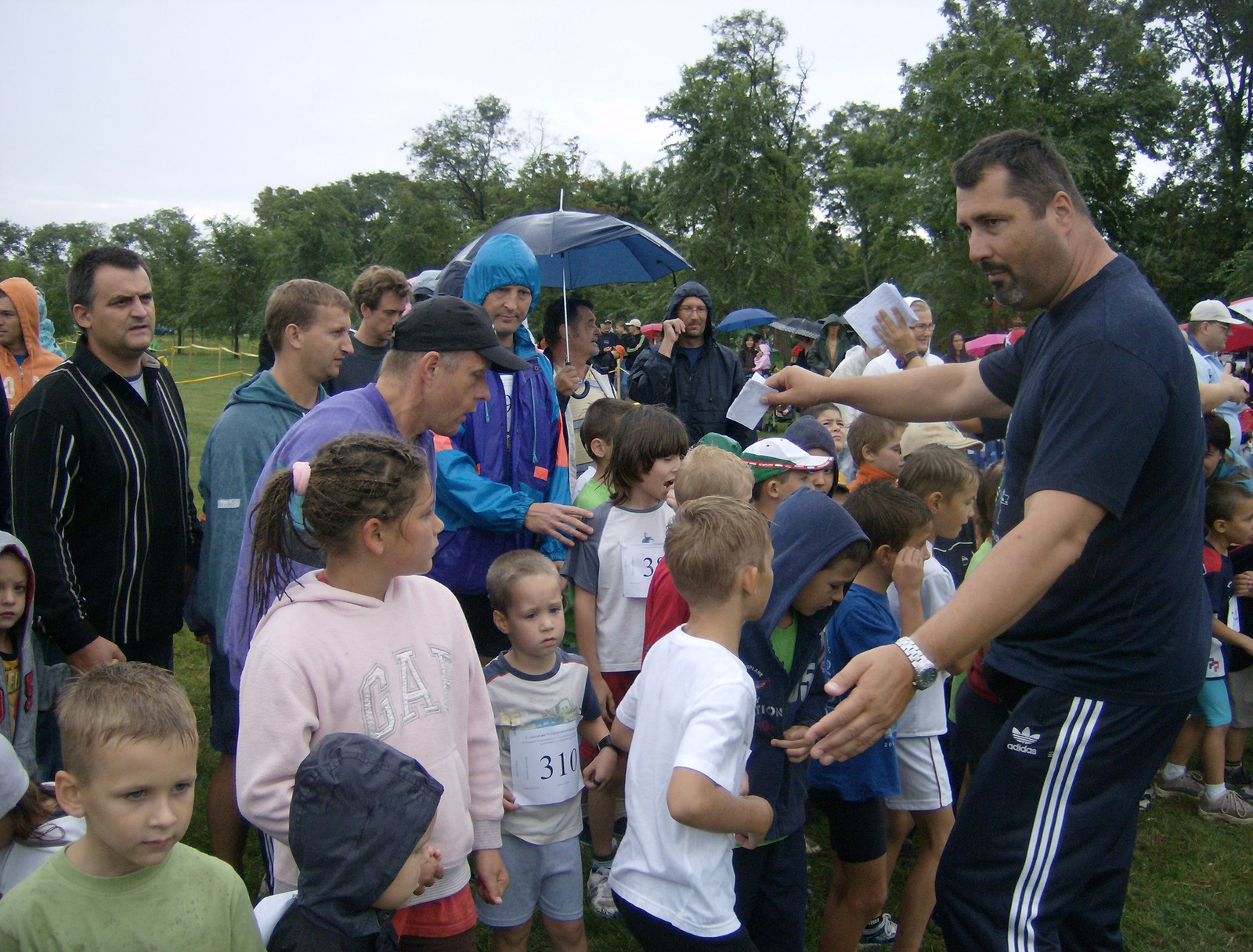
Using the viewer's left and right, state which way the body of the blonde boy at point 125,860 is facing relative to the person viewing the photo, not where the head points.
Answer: facing the viewer and to the right of the viewer

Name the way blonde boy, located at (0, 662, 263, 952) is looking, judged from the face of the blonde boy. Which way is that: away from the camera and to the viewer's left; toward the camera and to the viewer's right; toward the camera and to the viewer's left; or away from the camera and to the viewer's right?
toward the camera and to the viewer's right

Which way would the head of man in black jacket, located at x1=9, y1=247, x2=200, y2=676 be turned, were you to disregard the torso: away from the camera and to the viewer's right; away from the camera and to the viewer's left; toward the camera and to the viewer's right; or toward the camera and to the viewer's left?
toward the camera and to the viewer's right

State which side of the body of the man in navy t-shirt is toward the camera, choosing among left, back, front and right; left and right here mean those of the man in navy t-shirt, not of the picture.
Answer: left

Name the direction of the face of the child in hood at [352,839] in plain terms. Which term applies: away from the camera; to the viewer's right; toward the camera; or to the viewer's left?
to the viewer's right

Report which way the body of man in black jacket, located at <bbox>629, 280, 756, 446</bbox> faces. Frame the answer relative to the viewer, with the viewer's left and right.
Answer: facing the viewer

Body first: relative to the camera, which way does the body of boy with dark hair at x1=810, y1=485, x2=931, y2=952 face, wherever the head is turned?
to the viewer's right

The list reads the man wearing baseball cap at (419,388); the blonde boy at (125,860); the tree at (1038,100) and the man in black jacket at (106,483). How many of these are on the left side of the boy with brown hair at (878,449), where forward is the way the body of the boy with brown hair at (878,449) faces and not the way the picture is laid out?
1

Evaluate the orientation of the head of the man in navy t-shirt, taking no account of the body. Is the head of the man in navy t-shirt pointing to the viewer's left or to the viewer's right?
to the viewer's left
